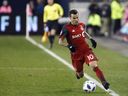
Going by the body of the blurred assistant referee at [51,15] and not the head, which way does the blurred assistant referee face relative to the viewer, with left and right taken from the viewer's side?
facing the viewer

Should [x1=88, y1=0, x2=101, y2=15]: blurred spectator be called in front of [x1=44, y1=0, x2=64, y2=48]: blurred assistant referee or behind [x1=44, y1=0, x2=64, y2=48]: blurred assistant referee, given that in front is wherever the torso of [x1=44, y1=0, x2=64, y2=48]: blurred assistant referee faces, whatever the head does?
behind

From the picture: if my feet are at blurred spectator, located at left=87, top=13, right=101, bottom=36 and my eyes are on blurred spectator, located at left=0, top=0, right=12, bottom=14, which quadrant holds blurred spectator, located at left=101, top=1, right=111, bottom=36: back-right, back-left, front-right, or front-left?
back-right

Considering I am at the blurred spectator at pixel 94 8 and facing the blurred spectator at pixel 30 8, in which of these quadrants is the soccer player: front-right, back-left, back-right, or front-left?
front-left

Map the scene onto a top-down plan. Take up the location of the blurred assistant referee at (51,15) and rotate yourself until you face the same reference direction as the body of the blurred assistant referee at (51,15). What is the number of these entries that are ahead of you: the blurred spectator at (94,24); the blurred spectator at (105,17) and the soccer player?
1

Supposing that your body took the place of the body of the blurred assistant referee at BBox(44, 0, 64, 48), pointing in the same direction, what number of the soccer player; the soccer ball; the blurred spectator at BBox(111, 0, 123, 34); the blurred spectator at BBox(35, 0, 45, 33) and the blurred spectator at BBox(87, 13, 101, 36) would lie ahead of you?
2

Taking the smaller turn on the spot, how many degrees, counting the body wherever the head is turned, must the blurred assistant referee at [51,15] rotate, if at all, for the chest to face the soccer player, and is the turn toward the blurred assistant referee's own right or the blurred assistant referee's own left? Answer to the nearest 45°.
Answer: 0° — they already face them

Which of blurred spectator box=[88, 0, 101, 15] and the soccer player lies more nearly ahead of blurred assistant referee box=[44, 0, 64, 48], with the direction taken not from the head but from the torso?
the soccer player

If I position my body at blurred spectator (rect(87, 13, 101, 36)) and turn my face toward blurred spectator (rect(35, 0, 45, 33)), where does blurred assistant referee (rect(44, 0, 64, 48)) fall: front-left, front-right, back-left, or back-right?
front-left

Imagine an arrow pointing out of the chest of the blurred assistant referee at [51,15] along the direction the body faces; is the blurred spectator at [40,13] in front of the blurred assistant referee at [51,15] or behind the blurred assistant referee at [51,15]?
behind

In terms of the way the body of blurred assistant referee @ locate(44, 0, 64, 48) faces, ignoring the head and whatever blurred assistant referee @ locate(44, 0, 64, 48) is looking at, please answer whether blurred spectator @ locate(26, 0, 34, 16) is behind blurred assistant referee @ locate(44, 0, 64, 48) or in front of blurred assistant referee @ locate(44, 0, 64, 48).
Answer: behind

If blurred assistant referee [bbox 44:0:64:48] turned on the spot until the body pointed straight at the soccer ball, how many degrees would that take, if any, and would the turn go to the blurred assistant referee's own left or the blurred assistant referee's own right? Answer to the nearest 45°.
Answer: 0° — they already face it

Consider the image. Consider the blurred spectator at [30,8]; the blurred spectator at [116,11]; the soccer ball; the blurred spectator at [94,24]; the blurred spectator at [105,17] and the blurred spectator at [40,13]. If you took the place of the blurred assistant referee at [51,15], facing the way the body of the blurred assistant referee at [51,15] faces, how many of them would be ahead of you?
1
